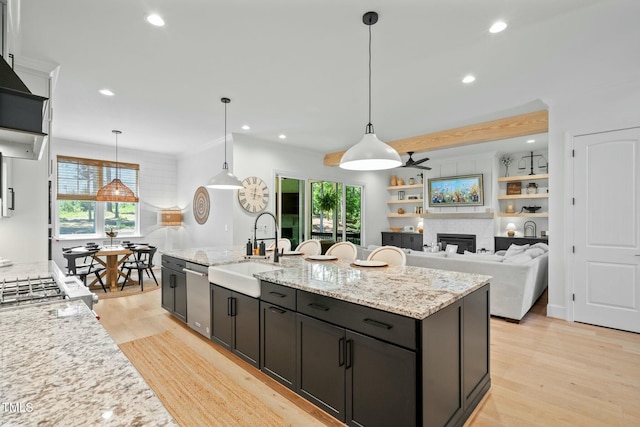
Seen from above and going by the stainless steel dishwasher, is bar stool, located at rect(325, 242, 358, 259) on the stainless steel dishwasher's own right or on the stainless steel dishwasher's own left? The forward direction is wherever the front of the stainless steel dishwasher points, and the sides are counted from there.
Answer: on the stainless steel dishwasher's own left

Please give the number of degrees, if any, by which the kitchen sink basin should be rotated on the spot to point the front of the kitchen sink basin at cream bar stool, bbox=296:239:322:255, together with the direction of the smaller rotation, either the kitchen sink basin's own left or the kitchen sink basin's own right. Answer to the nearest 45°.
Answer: approximately 180°

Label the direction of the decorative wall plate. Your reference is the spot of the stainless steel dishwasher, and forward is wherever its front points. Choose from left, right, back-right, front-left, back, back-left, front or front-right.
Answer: back-right

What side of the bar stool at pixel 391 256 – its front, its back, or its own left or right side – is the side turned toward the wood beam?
back

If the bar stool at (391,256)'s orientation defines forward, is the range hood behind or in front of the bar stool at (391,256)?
in front

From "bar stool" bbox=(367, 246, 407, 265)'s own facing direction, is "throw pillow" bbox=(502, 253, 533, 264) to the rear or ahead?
to the rear

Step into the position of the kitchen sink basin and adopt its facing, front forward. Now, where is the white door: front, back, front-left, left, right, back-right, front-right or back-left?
back-left
